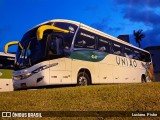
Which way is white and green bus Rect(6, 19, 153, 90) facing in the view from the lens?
facing the viewer and to the left of the viewer

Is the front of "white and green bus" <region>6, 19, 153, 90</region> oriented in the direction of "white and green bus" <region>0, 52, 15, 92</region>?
no
